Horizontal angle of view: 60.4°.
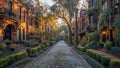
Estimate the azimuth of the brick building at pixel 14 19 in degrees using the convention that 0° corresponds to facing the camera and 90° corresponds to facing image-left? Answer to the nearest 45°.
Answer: approximately 315°

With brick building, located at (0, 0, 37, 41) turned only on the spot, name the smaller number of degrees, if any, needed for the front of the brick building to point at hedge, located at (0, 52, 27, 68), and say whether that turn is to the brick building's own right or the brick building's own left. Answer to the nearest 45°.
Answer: approximately 45° to the brick building's own right
